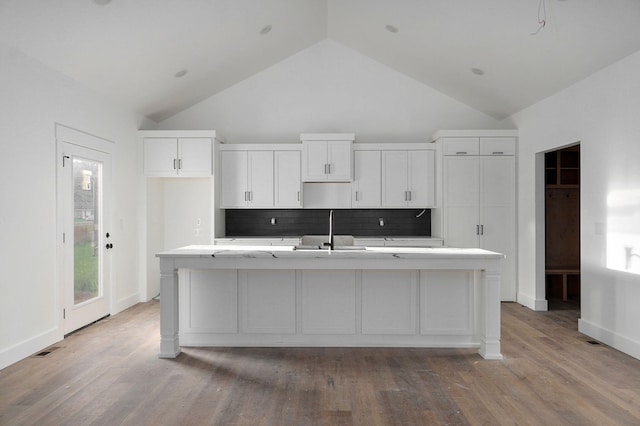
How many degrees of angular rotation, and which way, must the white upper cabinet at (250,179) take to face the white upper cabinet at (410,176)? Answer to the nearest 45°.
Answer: approximately 90° to its left

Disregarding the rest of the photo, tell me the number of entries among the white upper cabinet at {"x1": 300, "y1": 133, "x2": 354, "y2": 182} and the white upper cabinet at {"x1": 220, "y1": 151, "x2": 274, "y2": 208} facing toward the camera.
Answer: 2

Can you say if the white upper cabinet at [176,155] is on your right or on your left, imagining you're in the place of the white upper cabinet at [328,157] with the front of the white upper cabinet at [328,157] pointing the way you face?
on your right

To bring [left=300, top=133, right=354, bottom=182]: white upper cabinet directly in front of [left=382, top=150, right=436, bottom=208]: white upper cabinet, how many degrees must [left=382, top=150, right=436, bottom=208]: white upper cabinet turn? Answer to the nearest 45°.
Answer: approximately 90° to its right

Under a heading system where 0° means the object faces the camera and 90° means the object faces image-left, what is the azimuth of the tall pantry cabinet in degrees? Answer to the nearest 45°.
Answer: approximately 0°

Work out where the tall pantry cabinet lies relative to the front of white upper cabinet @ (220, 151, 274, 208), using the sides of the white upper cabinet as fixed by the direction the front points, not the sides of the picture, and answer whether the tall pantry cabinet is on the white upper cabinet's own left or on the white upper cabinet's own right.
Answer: on the white upper cabinet's own left

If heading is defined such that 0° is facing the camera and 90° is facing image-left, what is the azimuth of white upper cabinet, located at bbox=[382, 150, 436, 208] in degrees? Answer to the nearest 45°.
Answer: approximately 0°

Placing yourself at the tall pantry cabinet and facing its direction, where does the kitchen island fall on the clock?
The kitchen island is roughly at 1 o'clock from the tall pantry cabinet.

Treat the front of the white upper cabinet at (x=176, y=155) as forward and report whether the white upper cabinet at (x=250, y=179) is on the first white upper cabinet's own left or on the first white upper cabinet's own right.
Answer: on the first white upper cabinet's own left
